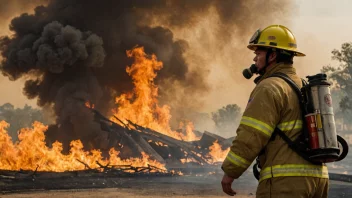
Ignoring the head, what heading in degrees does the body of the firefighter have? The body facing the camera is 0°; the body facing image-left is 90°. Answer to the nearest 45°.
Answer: approximately 90°

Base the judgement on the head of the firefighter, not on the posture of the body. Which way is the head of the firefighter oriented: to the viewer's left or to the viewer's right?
to the viewer's left

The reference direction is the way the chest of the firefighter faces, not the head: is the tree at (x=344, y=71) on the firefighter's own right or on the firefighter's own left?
on the firefighter's own right
